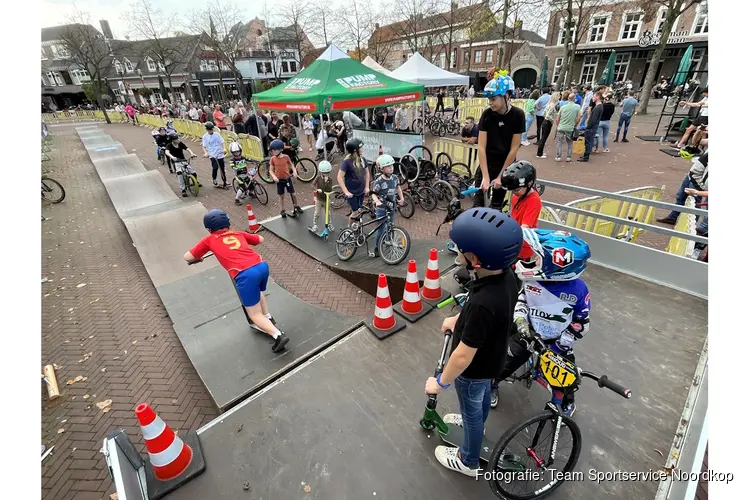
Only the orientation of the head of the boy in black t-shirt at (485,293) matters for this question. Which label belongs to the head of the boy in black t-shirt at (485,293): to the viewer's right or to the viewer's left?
to the viewer's left

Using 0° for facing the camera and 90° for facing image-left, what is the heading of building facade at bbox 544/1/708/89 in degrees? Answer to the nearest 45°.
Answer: approximately 0°

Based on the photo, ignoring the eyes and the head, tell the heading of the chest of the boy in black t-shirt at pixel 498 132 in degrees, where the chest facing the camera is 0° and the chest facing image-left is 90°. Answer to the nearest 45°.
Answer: approximately 45°

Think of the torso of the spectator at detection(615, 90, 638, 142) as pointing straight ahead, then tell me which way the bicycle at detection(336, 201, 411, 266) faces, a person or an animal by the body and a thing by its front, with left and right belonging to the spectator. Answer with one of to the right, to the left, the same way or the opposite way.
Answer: to the right

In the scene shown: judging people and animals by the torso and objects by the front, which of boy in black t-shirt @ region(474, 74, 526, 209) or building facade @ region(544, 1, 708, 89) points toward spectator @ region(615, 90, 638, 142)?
the building facade
